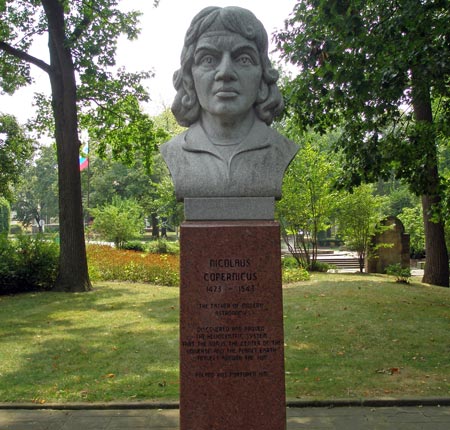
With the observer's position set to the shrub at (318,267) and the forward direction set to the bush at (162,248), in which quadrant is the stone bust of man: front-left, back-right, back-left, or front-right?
back-left

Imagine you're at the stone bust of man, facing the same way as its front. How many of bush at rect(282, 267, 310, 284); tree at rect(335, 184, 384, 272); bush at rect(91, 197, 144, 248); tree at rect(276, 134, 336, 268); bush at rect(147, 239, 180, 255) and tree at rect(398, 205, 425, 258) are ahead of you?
0

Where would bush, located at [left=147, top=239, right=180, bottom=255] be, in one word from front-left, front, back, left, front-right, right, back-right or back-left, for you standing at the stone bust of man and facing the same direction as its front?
back

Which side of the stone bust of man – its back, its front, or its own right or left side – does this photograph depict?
front

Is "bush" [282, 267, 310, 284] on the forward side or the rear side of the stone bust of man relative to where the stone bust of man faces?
on the rear side

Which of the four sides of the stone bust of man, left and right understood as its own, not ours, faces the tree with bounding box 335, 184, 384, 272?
back

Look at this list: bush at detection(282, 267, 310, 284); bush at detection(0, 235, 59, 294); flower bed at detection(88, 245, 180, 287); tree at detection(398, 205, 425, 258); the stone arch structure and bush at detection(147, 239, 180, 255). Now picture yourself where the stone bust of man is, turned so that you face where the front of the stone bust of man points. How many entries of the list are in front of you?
0

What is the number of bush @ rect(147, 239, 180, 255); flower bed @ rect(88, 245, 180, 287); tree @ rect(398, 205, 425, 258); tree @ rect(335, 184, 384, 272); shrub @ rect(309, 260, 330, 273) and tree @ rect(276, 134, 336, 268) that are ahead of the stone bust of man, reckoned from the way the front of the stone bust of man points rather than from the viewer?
0

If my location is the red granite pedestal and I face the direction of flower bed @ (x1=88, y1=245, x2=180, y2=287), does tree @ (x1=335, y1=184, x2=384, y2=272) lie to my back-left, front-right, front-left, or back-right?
front-right

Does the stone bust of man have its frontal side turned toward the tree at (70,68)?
no

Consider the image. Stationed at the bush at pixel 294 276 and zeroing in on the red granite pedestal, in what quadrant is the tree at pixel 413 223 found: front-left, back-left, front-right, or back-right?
back-left

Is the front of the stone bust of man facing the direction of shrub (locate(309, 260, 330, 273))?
no

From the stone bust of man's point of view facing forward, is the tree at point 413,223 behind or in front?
behind

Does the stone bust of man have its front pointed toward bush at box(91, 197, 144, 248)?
no

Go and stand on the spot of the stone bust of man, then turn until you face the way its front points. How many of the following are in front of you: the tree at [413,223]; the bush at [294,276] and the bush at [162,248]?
0

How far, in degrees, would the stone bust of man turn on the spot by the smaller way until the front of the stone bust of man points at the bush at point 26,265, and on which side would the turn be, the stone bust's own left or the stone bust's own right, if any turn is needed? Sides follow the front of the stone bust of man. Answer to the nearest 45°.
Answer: approximately 135° to the stone bust's own right

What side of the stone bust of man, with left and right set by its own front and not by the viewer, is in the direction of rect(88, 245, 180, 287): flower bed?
back
